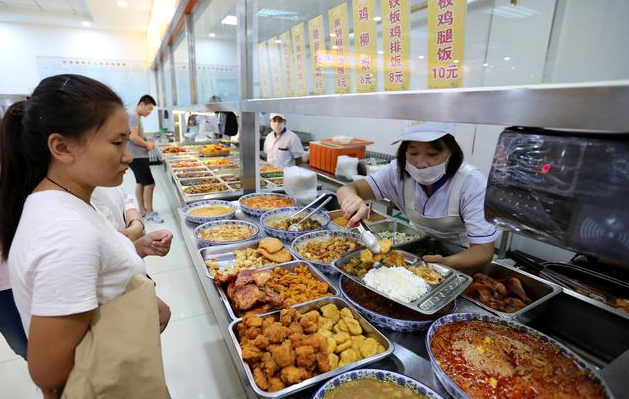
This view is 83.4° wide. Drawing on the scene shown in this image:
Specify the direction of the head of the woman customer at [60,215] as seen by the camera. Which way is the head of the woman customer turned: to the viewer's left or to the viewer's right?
to the viewer's right

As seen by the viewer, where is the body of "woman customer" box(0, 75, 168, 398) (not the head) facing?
to the viewer's right

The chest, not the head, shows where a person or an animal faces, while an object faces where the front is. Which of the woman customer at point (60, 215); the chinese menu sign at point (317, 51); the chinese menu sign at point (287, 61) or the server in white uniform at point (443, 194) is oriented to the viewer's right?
the woman customer

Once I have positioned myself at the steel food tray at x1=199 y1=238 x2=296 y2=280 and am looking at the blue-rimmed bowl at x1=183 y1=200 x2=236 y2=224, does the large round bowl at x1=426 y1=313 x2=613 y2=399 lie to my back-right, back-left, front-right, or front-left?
back-right

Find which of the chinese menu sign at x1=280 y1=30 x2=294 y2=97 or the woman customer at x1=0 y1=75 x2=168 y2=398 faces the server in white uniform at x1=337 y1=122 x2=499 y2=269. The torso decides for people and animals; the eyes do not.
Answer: the woman customer

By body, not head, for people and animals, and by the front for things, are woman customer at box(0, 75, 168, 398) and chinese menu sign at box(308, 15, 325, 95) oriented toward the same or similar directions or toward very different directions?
very different directions

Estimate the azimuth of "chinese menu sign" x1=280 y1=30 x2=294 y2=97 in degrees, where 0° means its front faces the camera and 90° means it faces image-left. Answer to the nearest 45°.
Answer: approximately 45°

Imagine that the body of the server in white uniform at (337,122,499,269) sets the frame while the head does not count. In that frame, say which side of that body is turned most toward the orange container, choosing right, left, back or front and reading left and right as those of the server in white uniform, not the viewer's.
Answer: right

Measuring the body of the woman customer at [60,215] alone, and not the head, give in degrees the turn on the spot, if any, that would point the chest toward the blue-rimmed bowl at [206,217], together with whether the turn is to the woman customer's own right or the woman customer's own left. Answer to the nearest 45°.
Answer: approximately 45° to the woman customer's own left
